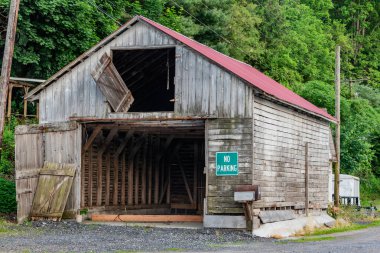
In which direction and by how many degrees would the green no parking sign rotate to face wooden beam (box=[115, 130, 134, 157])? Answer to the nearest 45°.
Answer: approximately 135° to its right

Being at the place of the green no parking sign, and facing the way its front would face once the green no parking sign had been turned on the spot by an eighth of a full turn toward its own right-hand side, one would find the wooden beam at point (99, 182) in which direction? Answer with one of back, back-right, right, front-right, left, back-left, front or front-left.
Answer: right

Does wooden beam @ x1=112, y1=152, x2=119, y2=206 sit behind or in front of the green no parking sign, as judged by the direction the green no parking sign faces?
behind

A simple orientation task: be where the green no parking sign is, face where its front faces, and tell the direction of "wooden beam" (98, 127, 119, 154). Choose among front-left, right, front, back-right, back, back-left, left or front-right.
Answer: back-right

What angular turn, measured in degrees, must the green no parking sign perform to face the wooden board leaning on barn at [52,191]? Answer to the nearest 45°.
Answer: approximately 90° to its right

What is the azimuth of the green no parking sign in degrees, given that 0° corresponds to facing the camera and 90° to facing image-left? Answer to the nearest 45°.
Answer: approximately 0°

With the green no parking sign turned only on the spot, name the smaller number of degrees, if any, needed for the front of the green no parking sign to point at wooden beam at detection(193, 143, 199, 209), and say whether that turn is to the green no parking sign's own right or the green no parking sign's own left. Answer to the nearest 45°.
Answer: approximately 180°

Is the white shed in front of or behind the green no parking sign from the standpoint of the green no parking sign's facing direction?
behind

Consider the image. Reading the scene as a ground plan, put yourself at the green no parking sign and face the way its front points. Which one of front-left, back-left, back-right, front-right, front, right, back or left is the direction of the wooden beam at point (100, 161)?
back-right
